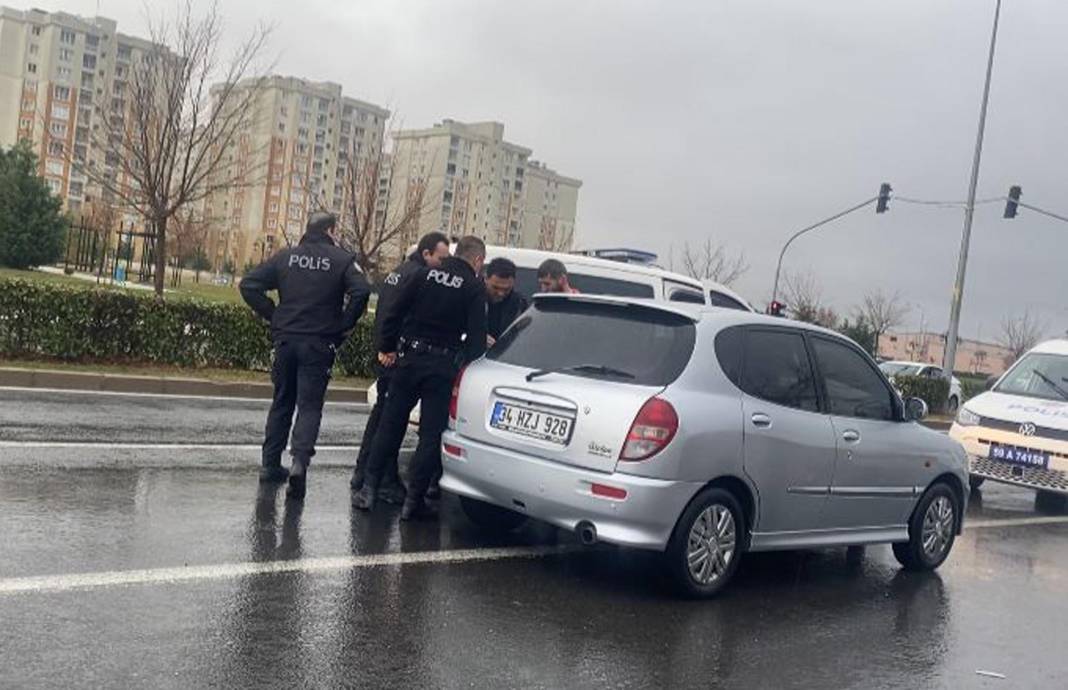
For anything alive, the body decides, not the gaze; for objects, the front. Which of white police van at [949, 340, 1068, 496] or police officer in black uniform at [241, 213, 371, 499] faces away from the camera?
the police officer in black uniform

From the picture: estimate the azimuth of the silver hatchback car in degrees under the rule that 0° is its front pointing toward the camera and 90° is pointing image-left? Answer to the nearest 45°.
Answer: approximately 225°

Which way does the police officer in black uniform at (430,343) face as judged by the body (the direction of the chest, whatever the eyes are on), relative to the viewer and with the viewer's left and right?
facing away from the viewer and to the right of the viewer

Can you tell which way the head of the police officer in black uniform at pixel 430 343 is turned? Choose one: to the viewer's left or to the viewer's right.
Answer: to the viewer's right

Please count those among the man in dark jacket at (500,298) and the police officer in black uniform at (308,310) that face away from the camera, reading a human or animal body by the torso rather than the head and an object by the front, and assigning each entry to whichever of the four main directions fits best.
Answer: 1

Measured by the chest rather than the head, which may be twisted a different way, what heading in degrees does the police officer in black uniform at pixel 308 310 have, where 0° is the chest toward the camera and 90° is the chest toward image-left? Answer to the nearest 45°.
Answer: approximately 180°
